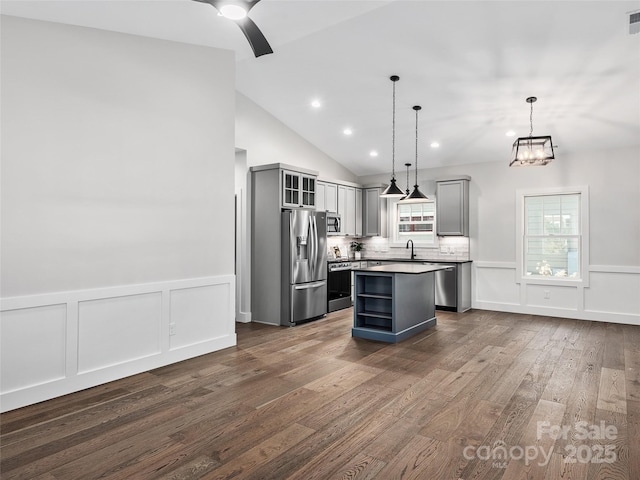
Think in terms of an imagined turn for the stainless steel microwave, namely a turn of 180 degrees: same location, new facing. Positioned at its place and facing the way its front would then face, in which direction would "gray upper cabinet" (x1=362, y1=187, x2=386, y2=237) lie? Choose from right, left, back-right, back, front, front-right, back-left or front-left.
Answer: right

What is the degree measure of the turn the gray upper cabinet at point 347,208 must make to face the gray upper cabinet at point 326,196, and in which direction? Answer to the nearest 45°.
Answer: approximately 90° to its right

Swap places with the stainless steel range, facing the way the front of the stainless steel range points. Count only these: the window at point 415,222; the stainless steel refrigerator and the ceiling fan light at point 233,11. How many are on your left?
1

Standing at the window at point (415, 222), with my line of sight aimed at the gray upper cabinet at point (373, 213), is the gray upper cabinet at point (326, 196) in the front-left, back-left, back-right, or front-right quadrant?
front-left

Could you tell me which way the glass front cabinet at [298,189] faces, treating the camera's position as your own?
facing the viewer and to the right of the viewer

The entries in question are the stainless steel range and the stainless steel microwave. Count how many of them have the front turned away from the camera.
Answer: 0

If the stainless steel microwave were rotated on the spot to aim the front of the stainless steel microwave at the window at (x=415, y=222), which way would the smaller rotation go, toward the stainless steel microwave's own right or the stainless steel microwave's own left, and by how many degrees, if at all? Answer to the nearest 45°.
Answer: approximately 90° to the stainless steel microwave's own left

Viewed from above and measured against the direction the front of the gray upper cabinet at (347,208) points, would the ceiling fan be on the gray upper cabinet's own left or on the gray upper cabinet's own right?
on the gray upper cabinet's own right

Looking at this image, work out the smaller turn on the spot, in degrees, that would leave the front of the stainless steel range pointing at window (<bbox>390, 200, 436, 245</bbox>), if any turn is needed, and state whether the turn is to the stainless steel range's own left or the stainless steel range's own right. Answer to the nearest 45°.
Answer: approximately 90° to the stainless steel range's own left

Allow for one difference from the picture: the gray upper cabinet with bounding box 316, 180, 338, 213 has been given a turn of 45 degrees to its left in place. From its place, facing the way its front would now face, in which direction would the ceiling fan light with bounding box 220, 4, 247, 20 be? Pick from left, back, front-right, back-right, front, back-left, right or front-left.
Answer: right

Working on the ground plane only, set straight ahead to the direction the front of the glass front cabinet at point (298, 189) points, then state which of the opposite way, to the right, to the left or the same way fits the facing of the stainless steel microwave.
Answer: the same way

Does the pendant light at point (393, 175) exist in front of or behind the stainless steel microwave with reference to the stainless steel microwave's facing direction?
in front

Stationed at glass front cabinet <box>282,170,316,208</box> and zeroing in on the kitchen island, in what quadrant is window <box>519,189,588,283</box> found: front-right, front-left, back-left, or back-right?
front-left

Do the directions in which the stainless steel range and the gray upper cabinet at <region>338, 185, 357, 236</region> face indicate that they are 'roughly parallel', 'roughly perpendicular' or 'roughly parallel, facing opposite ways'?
roughly parallel

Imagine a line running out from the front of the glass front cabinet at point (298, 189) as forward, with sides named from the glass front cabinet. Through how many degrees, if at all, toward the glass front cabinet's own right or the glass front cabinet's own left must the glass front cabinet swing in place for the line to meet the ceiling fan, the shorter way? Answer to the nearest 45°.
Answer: approximately 45° to the glass front cabinet's own right

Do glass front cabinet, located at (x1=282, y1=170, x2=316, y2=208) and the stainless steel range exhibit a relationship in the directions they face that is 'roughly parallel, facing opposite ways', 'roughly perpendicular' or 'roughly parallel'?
roughly parallel
